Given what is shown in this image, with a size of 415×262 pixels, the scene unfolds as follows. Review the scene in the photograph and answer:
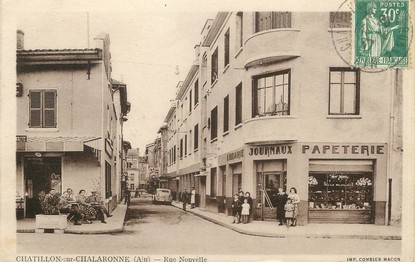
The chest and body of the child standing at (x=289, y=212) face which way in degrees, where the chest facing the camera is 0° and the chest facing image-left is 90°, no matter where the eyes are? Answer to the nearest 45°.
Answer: approximately 0°

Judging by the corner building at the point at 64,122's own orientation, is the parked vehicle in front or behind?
behind
